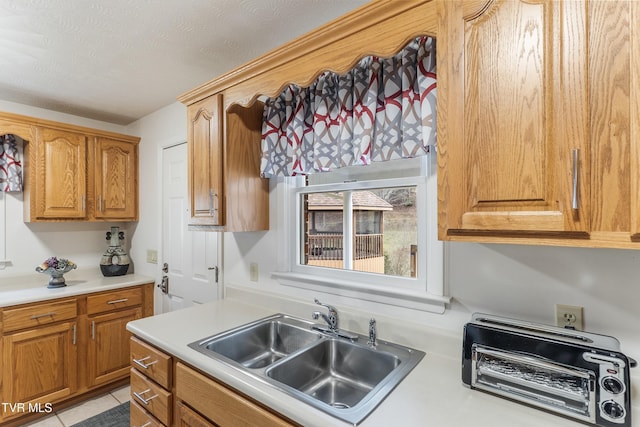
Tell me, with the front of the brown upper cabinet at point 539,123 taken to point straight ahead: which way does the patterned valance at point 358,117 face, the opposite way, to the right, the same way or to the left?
the same way

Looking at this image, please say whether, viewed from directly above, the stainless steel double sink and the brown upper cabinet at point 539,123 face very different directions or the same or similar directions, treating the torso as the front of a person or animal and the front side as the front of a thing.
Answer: same or similar directions

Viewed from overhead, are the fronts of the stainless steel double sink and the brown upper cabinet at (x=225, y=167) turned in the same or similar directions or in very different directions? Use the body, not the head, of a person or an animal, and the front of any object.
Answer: same or similar directions

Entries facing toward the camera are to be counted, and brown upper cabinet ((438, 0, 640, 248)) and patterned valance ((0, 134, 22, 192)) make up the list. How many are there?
2

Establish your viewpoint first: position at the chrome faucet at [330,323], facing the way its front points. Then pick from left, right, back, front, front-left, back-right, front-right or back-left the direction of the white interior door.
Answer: right

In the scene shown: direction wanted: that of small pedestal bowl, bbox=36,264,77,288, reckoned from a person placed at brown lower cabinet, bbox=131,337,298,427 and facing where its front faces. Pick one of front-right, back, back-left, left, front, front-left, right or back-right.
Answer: right

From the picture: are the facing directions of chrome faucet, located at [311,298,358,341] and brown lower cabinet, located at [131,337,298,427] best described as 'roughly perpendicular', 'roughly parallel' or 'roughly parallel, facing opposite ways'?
roughly parallel

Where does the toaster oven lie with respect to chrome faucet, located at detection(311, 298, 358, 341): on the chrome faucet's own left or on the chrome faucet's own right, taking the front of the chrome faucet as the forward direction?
on the chrome faucet's own left

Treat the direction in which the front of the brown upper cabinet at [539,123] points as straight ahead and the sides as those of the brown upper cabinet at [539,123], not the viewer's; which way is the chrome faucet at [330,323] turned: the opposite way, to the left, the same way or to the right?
the same way

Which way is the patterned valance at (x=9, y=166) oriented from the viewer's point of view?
toward the camera

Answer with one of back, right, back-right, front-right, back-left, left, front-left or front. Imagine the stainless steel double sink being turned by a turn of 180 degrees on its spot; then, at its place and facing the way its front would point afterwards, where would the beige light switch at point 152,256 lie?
left

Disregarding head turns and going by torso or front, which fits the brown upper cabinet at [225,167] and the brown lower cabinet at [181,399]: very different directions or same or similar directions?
same or similar directions

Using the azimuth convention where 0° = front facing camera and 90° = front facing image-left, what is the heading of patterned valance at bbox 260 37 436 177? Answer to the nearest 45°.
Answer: approximately 45°

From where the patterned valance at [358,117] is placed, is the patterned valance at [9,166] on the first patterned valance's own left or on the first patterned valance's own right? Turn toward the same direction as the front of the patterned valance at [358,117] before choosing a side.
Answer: on the first patterned valance's own right

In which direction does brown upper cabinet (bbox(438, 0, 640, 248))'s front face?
toward the camera

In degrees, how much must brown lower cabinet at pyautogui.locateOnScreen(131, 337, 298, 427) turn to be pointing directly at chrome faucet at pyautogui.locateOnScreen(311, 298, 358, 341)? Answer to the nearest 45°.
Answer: approximately 135° to its left
